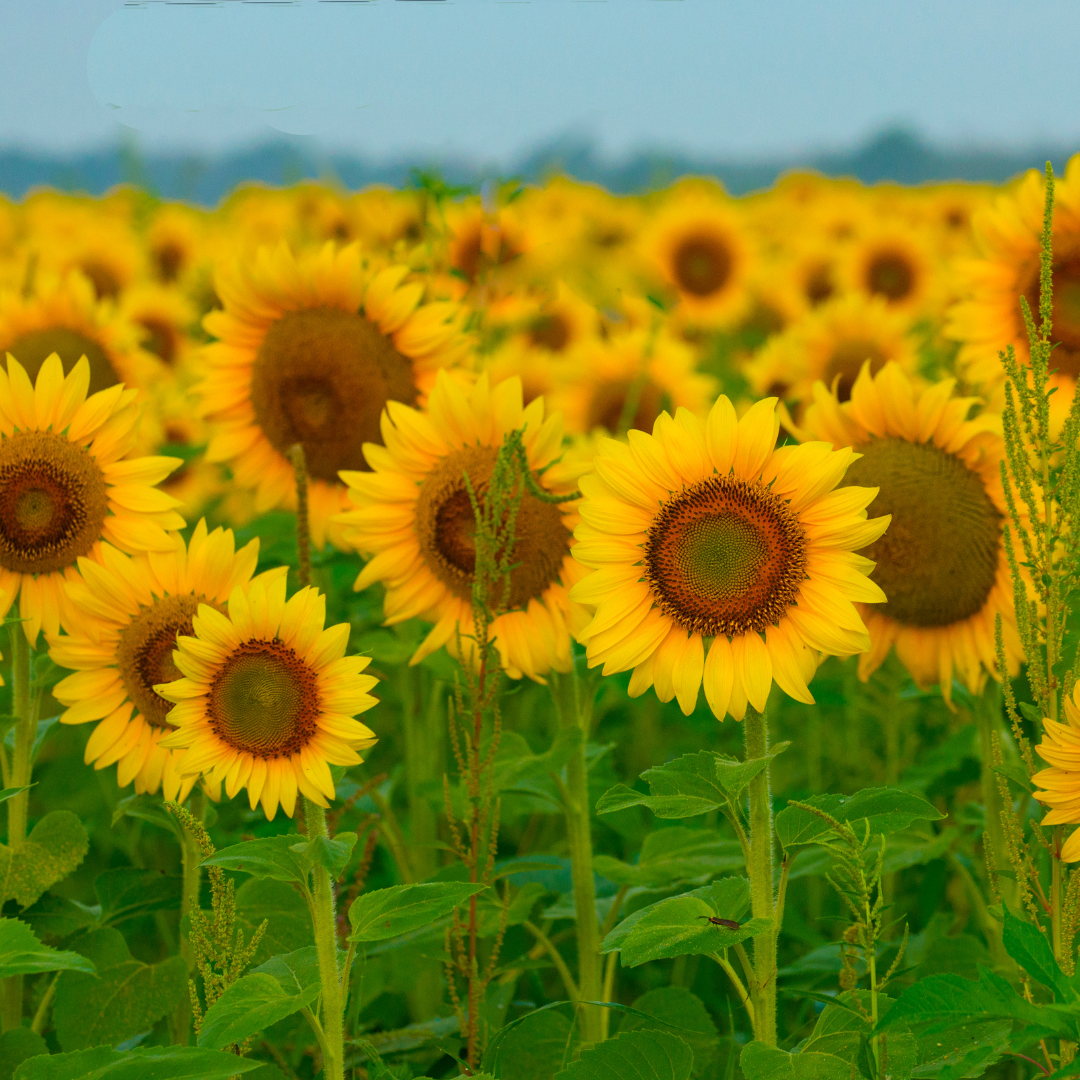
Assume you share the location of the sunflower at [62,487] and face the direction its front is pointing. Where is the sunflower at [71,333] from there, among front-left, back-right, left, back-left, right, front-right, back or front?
back

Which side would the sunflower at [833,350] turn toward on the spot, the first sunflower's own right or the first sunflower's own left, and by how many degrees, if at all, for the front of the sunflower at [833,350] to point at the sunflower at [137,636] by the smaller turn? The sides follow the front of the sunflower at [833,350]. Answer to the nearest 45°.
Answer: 0° — it already faces it

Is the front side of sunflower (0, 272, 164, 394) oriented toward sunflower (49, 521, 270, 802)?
yes

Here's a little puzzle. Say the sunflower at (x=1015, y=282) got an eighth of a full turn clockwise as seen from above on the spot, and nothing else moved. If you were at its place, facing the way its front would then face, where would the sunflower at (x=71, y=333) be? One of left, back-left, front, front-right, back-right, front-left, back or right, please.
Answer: front-right

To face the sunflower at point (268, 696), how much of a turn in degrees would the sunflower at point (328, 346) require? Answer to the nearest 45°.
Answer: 0° — it already faces it

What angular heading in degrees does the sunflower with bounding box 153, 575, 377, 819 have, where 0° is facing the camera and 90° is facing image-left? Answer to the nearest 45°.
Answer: approximately 0°

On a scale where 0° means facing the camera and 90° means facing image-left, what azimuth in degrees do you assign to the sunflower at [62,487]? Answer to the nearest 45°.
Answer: approximately 0°
